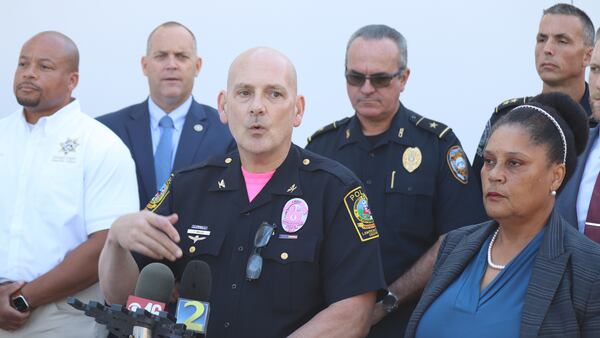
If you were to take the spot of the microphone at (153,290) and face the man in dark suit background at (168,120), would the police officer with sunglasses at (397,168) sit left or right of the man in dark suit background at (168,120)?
right

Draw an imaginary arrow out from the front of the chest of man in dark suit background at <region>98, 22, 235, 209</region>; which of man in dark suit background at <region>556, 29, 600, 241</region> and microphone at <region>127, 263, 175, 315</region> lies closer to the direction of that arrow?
the microphone

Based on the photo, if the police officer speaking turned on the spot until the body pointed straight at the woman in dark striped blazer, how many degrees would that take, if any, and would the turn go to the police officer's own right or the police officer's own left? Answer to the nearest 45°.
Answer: approximately 90° to the police officer's own left

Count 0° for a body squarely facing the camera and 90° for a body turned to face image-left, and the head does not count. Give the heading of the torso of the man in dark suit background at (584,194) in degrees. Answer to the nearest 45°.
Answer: approximately 45°

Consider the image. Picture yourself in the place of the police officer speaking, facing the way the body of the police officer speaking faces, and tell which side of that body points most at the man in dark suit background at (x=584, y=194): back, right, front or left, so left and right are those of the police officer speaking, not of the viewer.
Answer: left

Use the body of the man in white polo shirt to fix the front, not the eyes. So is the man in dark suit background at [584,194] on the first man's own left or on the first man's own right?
on the first man's own left

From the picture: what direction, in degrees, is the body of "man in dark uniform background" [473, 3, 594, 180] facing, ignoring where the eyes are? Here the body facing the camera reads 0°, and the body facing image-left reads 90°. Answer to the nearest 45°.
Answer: approximately 45°

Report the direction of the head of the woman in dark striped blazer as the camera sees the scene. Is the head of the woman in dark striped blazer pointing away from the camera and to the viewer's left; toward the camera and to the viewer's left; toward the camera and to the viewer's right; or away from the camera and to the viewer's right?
toward the camera and to the viewer's left

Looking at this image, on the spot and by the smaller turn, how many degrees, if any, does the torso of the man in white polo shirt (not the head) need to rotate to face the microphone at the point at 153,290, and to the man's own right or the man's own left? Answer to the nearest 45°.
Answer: approximately 45° to the man's own left

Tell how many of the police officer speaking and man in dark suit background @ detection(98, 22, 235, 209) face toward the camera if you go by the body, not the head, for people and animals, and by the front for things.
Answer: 2
